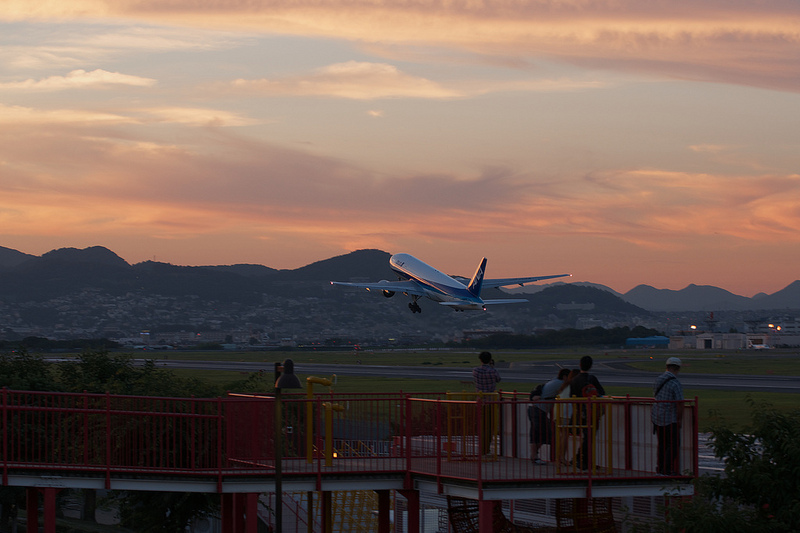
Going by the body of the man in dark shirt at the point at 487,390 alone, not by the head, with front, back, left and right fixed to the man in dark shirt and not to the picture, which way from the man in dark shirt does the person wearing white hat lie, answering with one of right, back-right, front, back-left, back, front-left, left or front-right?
back-right

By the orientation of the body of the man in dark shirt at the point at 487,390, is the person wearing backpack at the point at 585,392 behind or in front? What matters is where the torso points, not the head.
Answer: behind

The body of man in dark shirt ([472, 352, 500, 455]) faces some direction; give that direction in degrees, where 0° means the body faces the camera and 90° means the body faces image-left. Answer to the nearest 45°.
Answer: approximately 180°
